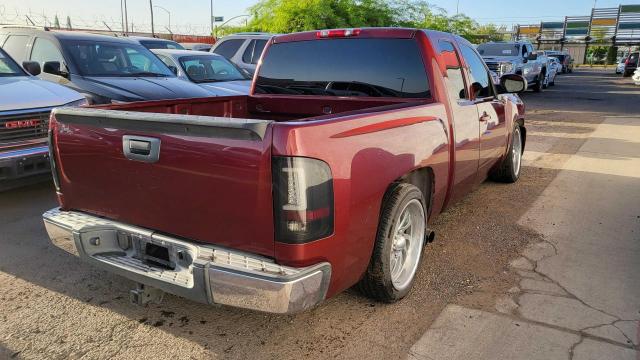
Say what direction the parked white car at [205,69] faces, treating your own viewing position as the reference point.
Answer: facing the viewer and to the right of the viewer

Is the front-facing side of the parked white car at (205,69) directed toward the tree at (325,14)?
no

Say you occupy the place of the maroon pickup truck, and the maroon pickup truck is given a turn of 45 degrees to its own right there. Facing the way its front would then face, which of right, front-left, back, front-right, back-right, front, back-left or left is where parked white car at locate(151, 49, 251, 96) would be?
left

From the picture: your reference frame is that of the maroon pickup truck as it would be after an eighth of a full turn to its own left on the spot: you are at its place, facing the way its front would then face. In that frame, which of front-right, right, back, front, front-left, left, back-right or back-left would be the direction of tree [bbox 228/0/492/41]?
front

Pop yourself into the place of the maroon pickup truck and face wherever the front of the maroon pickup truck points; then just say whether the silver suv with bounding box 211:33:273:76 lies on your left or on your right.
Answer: on your left

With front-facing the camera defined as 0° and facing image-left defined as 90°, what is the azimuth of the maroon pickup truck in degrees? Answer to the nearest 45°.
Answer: approximately 225°
